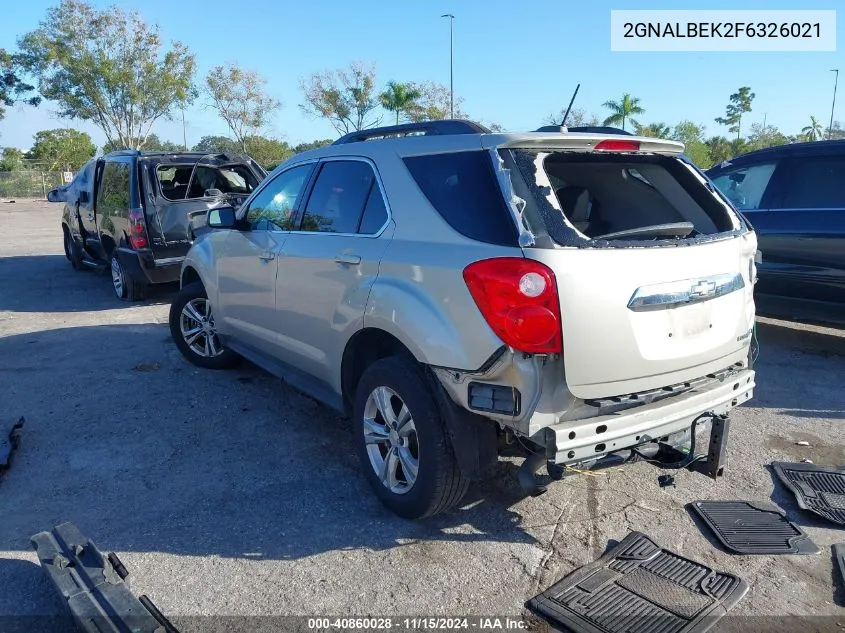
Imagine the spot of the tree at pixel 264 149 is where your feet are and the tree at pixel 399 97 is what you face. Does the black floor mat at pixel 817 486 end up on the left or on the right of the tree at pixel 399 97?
right

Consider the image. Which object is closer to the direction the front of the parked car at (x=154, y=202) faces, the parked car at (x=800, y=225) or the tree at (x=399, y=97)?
the tree

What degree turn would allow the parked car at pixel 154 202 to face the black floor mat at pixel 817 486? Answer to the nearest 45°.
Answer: approximately 180°

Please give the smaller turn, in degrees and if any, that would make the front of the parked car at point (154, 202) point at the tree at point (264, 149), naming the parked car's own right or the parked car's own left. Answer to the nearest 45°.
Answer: approximately 45° to the parked car's own right

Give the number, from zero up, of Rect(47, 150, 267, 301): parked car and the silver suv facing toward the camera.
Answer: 0

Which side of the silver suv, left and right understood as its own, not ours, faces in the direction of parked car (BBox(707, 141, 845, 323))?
right

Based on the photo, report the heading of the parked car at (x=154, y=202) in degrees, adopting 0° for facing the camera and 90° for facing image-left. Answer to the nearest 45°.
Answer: approximately 135°

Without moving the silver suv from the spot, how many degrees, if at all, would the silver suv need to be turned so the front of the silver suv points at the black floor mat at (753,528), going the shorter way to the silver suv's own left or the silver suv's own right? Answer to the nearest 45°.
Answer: approximately 135° to the silver suv's own right

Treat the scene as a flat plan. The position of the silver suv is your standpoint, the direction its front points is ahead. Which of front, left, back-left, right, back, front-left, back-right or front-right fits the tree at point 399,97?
front-right

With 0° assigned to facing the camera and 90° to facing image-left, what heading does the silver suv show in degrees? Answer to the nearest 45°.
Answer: approximately 135°
